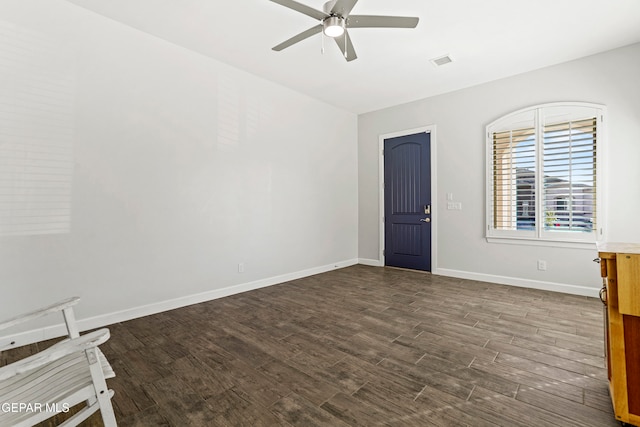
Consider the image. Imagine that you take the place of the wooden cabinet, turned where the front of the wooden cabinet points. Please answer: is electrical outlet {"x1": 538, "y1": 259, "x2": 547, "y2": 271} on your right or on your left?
on your right

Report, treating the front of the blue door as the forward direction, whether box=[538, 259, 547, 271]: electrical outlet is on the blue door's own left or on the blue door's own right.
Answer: on the blue door's own left

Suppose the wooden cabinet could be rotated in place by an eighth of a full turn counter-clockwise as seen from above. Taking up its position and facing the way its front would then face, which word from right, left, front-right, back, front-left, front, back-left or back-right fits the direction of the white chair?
front

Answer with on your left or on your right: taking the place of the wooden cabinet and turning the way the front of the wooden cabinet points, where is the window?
on your right

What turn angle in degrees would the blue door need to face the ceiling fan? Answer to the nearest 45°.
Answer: approximately 45° to its left

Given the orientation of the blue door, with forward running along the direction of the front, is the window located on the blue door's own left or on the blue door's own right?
on the blue door's own left

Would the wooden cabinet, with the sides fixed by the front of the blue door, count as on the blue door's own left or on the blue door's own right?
on the blue door's own left

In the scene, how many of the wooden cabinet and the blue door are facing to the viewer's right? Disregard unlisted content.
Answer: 0

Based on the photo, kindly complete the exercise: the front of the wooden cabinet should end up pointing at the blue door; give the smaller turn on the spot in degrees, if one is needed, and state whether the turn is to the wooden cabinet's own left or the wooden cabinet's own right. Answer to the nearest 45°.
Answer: approximately 45° to the wooden cabinet's own right

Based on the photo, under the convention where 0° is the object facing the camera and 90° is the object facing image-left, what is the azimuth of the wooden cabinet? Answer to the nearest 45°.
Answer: approximately 90°

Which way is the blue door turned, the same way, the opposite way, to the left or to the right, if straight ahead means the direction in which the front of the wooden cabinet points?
to the left

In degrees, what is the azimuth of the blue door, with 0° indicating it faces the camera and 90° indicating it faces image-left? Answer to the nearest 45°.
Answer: approximately 45°
